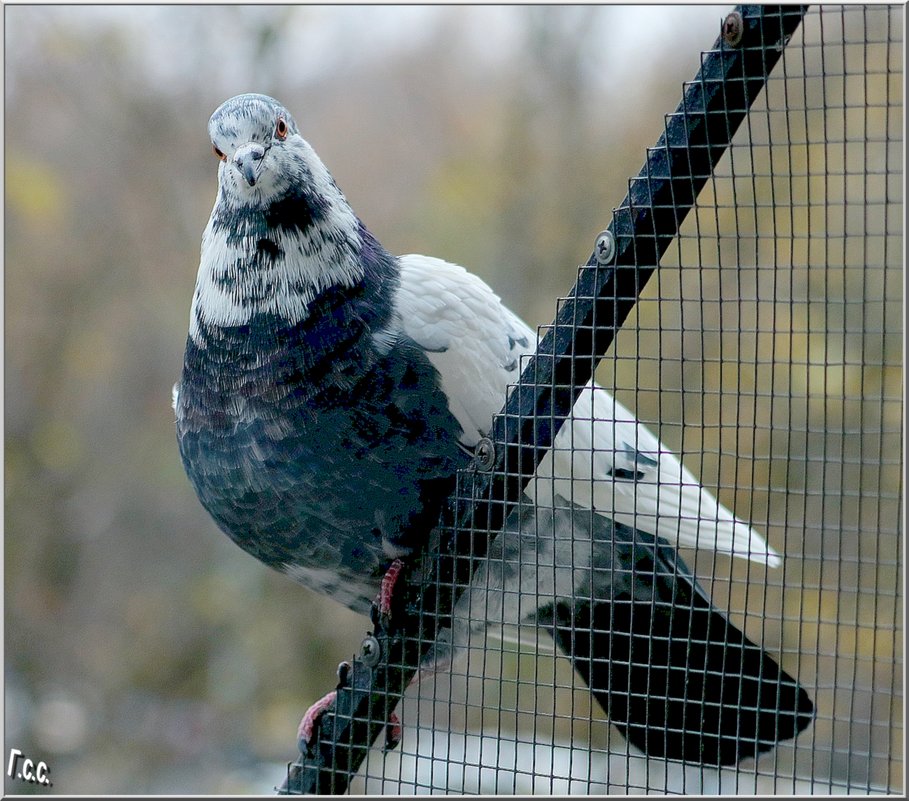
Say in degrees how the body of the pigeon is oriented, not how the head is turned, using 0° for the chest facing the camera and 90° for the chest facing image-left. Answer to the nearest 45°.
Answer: approximately 45°
